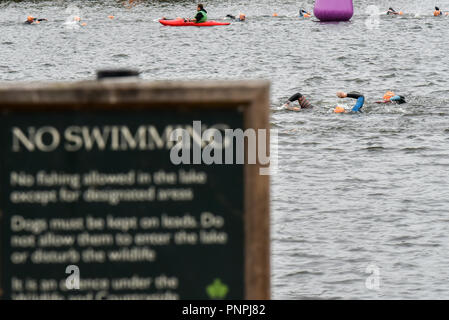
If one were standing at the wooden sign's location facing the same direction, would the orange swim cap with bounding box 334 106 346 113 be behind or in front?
behind
